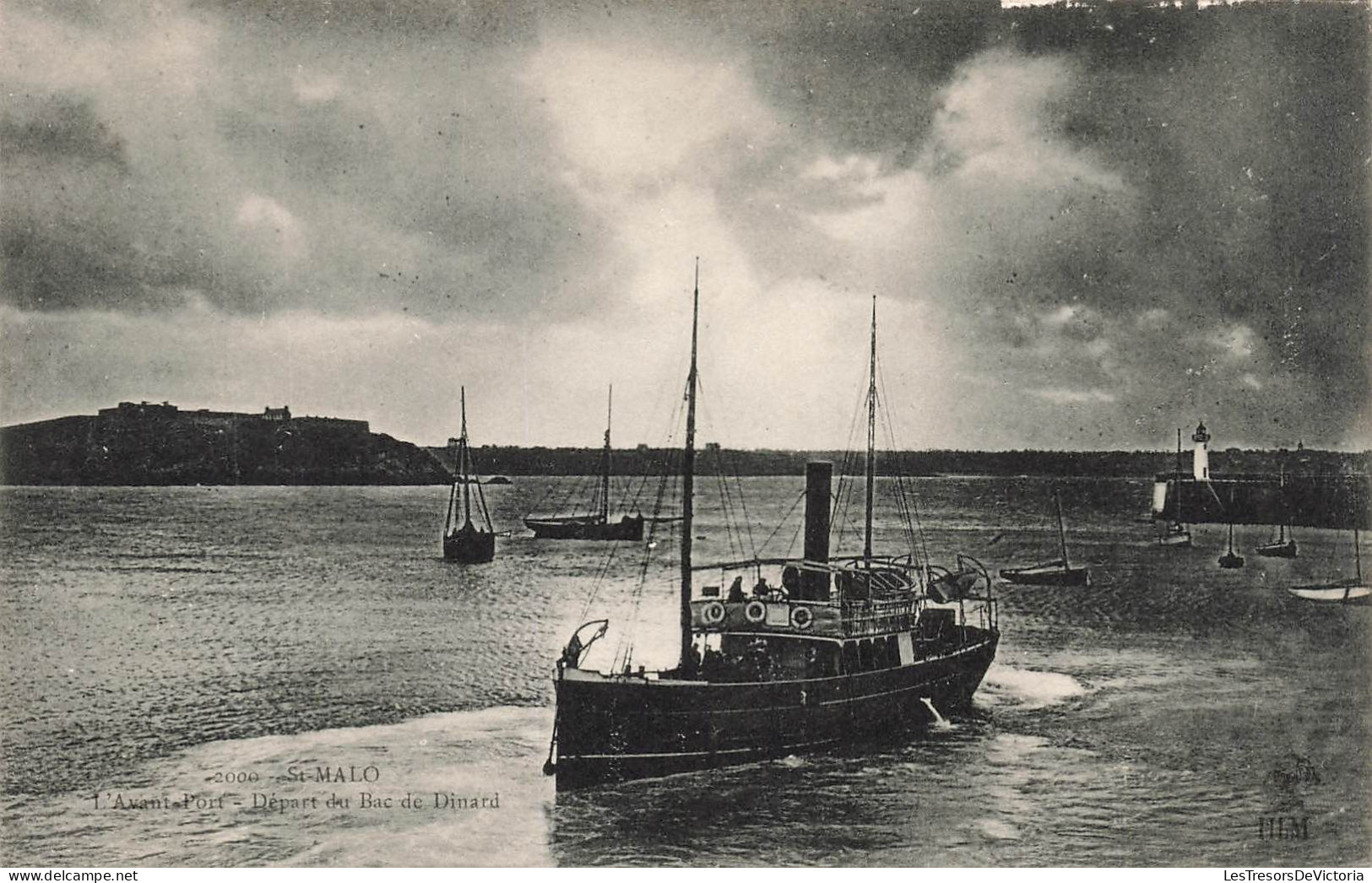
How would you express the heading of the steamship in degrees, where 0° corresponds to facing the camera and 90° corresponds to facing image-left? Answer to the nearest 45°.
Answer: approximately 45°

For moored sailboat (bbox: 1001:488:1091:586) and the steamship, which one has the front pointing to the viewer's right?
the moored sailboat

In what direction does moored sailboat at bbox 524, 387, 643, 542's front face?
to the viewer's right

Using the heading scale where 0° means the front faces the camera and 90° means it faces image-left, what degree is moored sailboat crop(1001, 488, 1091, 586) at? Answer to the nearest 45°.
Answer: approximately 270°

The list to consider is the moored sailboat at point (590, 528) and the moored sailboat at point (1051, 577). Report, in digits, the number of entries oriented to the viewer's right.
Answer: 2

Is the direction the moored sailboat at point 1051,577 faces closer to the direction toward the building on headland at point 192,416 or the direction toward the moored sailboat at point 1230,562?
the moored sailboat
